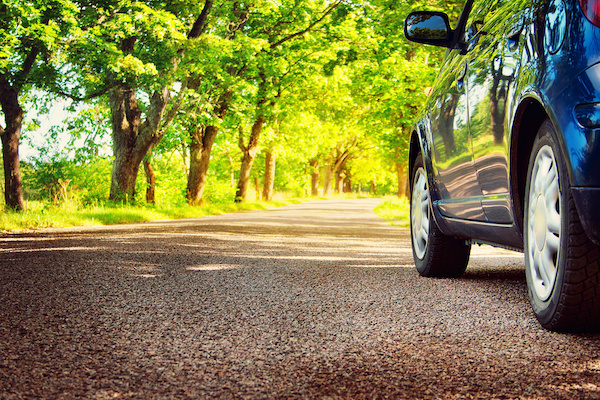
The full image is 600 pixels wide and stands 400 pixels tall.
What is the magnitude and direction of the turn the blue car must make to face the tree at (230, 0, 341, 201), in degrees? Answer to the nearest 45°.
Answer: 0° — it already faces it

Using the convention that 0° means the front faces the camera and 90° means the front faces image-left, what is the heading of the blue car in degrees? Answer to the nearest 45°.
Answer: approximately 135°

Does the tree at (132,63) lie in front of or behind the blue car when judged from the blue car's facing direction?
in front

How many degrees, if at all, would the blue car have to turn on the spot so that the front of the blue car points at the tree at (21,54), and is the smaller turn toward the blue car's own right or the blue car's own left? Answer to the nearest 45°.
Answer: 0° — it already faces it

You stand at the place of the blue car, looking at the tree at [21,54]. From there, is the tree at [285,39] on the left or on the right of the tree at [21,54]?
right
